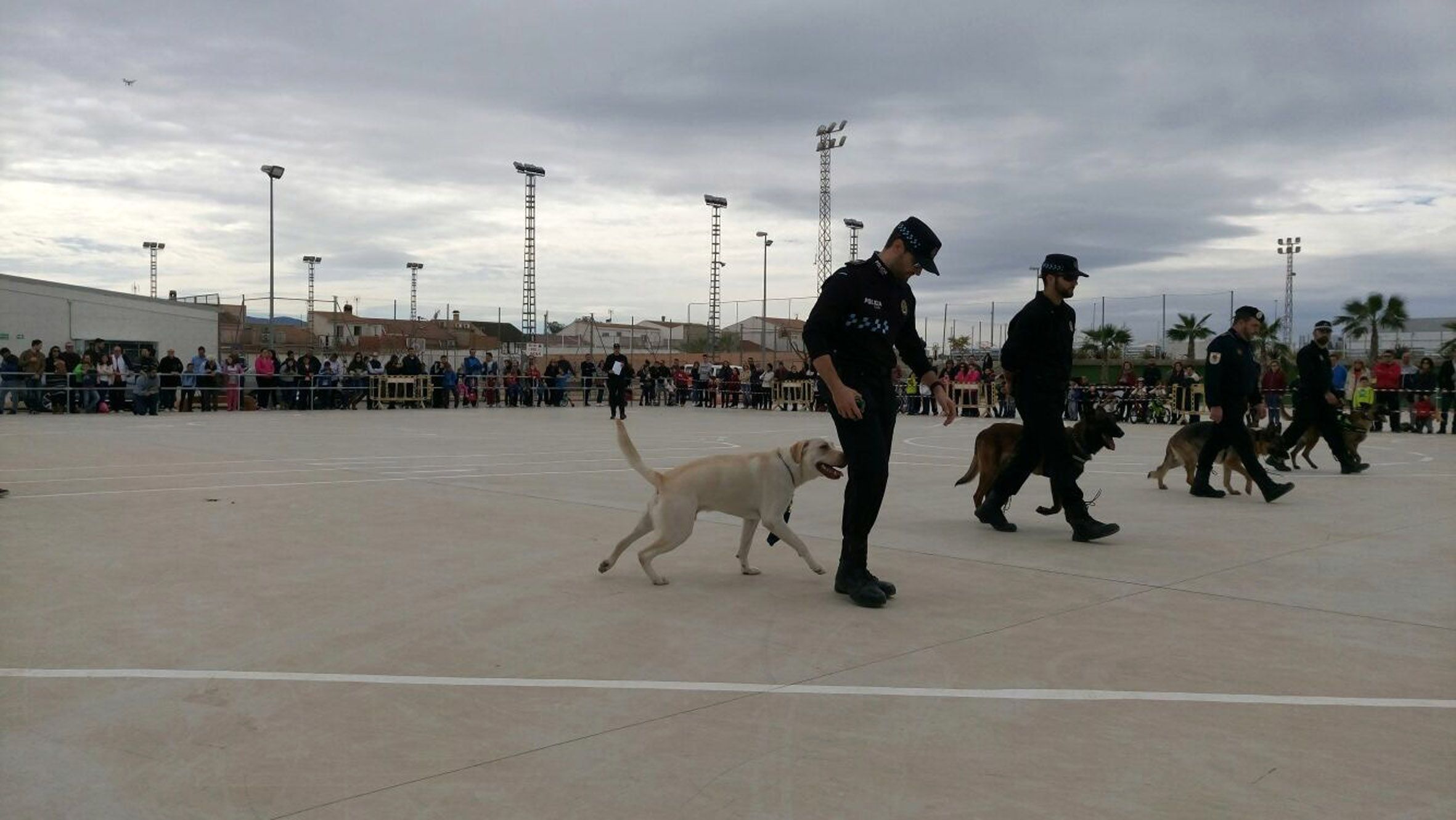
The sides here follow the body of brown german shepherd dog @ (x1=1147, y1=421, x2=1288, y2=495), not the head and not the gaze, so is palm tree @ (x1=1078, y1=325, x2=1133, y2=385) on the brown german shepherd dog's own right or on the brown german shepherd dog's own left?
on the brown german shepherd dog's own left

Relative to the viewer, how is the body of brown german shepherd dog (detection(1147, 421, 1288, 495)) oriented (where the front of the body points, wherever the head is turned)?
to the viewer's right

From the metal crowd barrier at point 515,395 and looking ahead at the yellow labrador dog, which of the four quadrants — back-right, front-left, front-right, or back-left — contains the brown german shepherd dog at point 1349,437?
front-left

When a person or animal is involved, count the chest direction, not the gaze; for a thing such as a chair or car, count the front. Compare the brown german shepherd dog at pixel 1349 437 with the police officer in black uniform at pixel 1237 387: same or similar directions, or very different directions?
same or similar directions

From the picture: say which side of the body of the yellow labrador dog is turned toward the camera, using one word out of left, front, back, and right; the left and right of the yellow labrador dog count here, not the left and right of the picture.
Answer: right

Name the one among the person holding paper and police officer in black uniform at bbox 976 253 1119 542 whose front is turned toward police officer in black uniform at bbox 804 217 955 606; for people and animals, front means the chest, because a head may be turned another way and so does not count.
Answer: the person holding paper

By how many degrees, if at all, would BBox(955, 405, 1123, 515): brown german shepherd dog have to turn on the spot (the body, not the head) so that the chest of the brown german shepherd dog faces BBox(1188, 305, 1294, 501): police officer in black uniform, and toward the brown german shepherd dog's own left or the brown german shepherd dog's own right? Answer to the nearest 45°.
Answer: approximately 45° to the brown german shepherd dog's own left

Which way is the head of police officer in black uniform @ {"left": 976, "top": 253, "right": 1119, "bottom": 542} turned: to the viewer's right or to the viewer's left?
to the viewer's right

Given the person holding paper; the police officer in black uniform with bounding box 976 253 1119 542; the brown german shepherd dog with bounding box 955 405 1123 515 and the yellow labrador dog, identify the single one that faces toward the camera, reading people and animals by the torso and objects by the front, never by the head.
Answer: the person holding paper

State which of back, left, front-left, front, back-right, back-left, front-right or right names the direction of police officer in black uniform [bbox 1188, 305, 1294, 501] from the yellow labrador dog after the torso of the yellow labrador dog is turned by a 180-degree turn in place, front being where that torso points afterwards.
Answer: back-right

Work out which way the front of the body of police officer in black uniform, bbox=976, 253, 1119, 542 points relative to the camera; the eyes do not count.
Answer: to the viewer's right

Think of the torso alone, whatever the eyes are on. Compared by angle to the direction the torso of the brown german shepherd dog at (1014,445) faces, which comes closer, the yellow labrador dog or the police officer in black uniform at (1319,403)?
the police officer in black uniform

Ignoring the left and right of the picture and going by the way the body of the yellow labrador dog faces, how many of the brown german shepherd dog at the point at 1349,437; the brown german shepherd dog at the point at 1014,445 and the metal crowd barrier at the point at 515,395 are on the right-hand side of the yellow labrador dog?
0

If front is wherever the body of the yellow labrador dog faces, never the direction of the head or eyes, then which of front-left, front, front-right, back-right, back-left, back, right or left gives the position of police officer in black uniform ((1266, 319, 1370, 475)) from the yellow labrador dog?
front-left

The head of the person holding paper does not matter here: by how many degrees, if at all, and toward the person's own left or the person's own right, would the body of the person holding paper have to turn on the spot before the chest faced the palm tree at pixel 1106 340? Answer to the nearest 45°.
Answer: approximately 135° to the person's own left

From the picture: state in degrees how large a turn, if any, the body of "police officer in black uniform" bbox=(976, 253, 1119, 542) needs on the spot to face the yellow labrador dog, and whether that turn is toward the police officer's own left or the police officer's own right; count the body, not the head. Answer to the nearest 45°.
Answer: approximately 135° to the police officer's own right

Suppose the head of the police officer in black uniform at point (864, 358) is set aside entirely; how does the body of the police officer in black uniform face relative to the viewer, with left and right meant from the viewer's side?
facing the viewer and to the right of the viewer

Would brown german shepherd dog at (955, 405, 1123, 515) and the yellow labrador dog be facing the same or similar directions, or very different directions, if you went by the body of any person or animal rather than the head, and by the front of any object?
same or similar directions

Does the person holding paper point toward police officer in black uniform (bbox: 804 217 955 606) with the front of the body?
yes

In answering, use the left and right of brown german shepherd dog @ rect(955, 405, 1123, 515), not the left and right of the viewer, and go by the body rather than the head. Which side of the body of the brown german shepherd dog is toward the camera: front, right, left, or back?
right

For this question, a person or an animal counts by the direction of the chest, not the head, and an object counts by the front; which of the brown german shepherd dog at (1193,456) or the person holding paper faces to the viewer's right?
the brown german shepherd dog

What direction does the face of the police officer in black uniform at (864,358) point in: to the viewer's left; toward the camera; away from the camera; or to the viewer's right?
to the viewer's right

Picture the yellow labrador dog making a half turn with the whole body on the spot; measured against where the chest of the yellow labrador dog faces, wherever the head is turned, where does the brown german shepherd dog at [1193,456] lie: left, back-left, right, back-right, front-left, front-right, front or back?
back-right

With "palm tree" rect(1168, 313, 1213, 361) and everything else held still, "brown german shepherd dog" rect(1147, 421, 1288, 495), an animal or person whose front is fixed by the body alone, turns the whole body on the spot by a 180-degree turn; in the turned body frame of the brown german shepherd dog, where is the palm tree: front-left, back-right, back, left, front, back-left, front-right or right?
right
